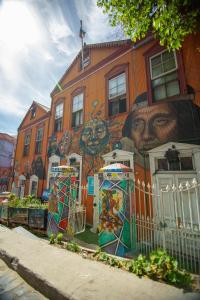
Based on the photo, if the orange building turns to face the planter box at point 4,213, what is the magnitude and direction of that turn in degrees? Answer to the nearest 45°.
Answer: approximately 45° to its right

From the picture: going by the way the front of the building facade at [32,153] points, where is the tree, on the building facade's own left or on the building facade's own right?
on the building facade's own left

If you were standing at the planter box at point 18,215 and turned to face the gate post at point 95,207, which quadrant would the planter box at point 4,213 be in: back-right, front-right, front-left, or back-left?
back-left

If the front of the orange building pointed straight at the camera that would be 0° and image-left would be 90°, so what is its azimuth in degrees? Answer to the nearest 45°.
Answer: approximately 45°

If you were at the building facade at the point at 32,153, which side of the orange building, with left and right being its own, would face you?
right

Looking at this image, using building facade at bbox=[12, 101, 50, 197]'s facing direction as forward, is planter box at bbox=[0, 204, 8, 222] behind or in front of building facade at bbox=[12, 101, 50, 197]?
in front

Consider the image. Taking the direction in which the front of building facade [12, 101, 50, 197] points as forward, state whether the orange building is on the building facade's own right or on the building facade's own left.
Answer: on the building facade's own left

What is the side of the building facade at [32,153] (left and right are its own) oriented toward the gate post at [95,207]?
left

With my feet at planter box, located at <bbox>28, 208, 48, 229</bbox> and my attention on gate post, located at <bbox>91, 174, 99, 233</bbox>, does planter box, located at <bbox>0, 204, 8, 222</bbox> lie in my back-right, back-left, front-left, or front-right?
back-left
